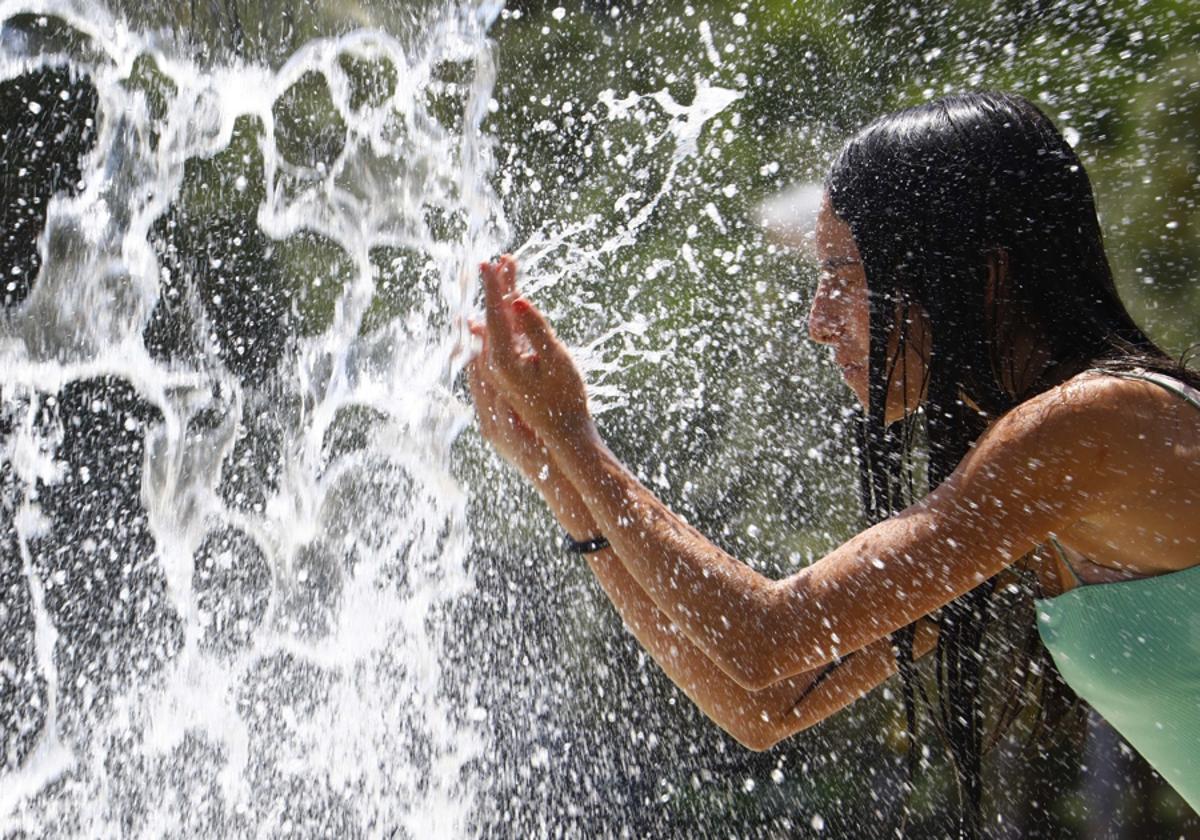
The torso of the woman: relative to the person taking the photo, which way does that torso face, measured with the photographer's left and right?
facing to the left of the viewer

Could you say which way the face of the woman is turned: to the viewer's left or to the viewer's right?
to the viewer's left
